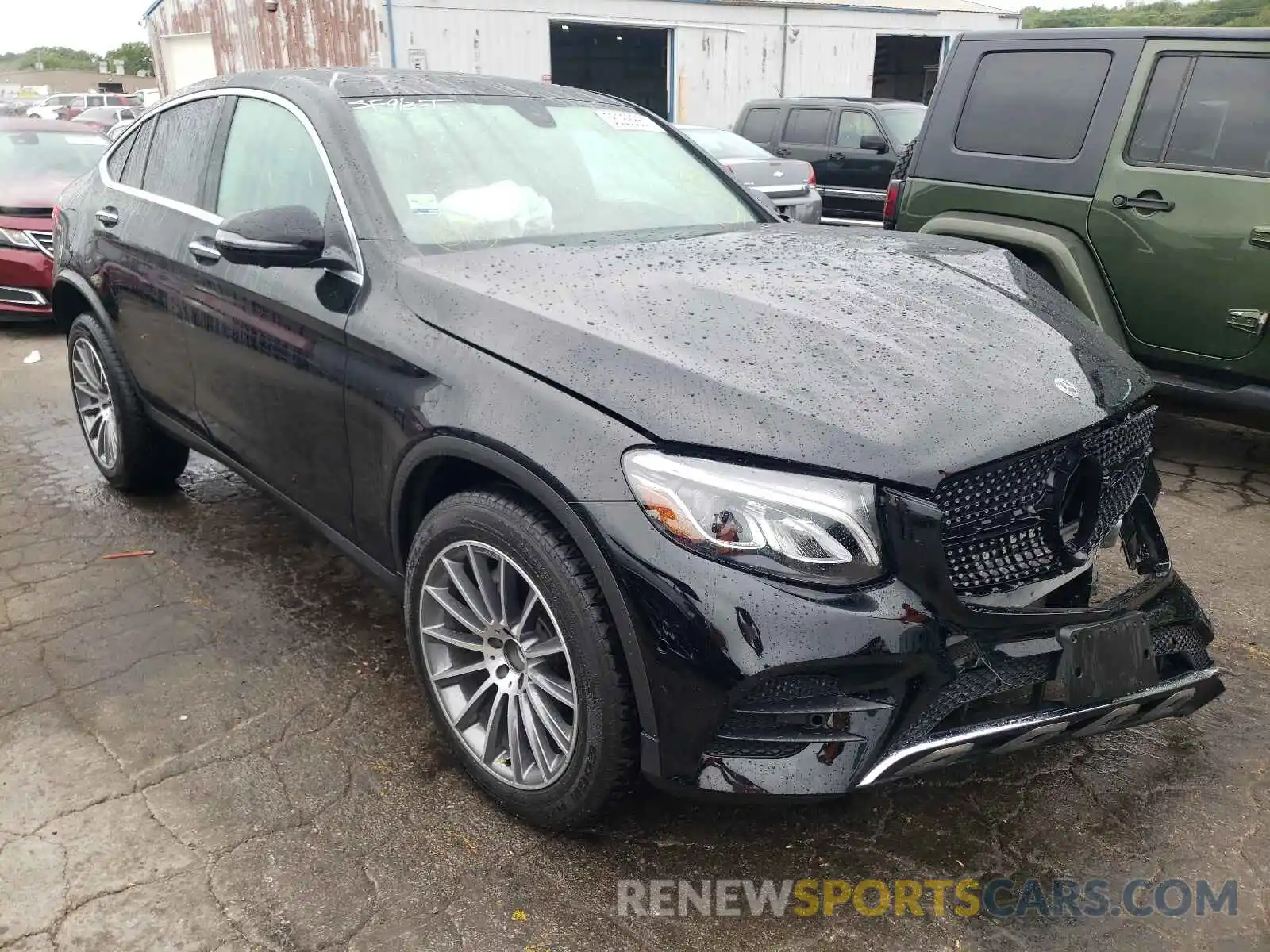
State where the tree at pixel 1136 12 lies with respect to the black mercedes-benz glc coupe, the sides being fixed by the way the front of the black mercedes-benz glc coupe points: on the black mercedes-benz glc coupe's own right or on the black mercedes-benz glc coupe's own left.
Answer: on the black mercedes-benz glc coupe's own left

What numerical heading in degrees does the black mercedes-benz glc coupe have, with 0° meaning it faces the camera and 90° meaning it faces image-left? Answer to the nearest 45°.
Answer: approximately 315°

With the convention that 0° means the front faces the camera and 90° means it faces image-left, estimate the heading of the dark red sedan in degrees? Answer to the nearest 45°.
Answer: approximately 315°

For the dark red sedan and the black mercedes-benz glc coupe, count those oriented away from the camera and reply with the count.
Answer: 0

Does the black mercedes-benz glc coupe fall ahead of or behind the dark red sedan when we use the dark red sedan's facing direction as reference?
ahead

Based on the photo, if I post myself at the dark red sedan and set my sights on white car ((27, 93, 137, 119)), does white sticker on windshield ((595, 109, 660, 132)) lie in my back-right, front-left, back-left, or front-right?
back-right

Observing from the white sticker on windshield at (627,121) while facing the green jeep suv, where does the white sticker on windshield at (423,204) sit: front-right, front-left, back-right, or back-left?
back-right

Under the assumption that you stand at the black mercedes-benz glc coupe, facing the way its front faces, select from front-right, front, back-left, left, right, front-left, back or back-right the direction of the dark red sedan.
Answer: back

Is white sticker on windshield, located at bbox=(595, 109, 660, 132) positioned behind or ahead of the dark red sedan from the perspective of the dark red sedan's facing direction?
ahead
